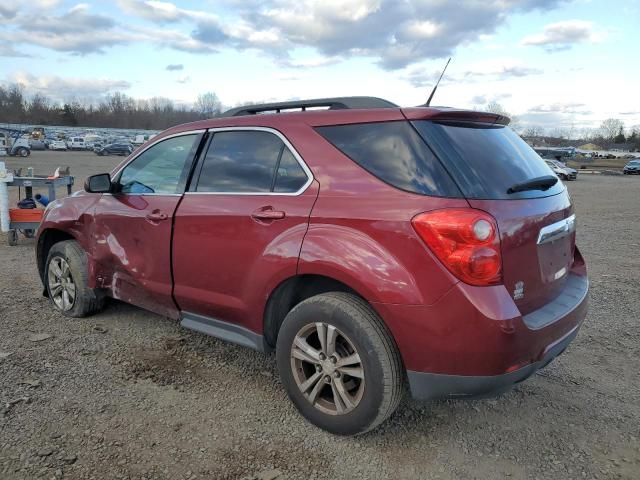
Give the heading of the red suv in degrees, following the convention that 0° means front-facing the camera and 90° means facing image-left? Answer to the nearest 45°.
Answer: approximately 135°

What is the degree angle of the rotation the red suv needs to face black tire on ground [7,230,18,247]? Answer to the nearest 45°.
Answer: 0° — it already faces it

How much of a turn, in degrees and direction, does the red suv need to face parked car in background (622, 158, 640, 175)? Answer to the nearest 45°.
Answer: approximately 90° to its right

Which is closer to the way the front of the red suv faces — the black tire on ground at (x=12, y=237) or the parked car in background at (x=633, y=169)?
the black tire on ground

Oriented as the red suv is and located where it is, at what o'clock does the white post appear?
The white post is roughly at 12 o'clock from the red suv.
